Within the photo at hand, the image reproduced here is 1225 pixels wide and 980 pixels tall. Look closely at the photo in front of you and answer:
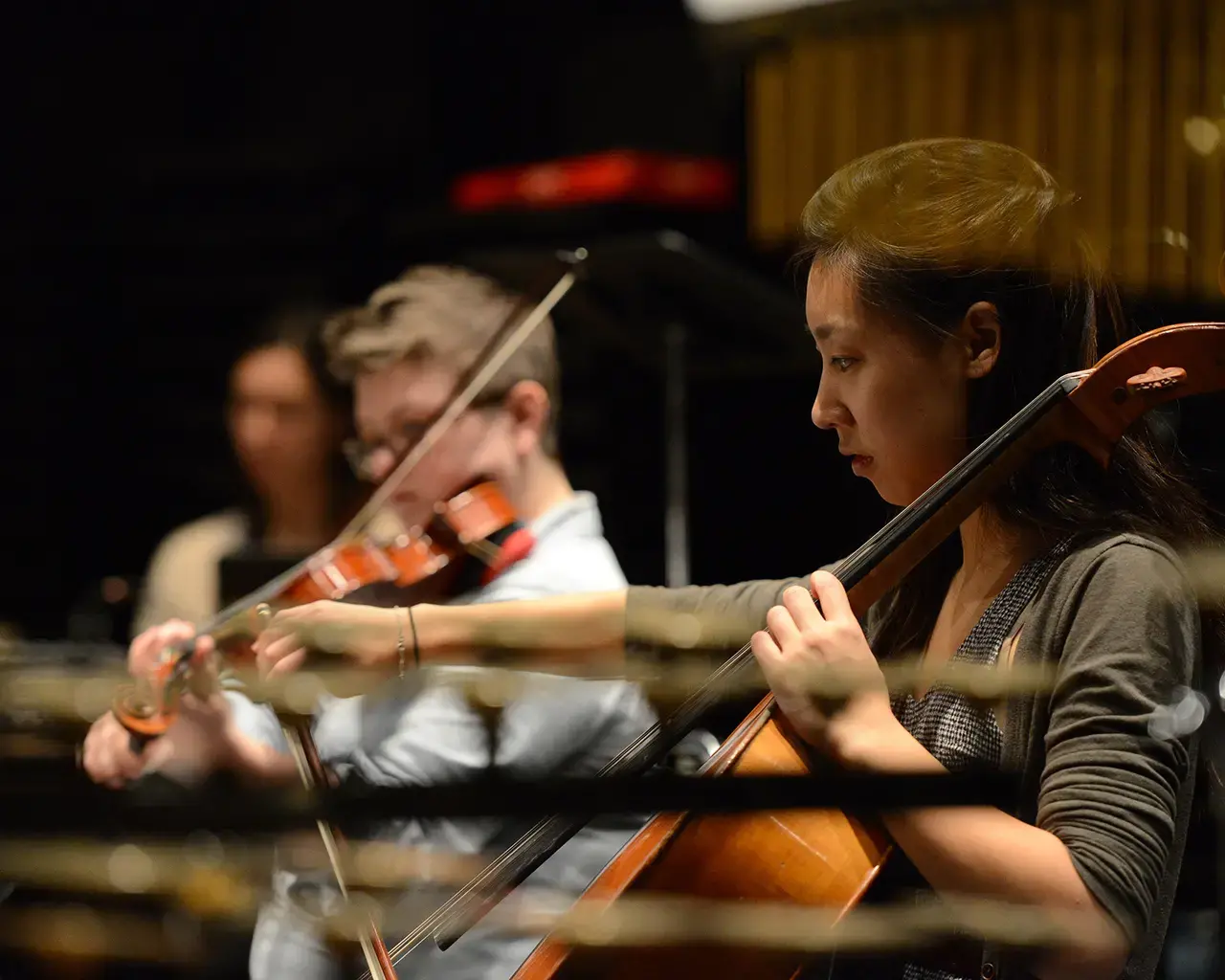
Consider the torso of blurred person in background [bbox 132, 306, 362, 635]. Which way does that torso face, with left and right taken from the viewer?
facing the viewer and to the left of the viewer

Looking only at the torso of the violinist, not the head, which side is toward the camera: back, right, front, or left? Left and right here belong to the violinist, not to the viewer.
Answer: left

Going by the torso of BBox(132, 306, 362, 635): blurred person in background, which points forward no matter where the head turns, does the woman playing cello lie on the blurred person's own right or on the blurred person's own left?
on the blurred person's own left

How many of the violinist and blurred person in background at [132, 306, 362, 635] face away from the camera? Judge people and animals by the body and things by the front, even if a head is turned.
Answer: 0

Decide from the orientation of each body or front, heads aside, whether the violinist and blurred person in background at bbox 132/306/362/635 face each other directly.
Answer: no

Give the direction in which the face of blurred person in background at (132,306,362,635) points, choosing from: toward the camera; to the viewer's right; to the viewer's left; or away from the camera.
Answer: toward the camera

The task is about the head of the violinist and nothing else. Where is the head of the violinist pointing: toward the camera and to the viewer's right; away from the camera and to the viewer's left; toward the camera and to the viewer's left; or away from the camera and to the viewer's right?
toward the camera and to the viewer's left

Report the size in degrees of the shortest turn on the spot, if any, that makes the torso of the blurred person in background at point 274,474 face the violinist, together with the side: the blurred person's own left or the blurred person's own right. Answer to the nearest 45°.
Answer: approximately 45° to the blurred person's own left

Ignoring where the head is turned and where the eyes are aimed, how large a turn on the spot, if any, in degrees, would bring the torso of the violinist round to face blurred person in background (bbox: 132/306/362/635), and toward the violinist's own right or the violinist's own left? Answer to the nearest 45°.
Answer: approximately 90° to the violinist's own right

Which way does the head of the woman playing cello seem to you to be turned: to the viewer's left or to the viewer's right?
to the viewer's left
